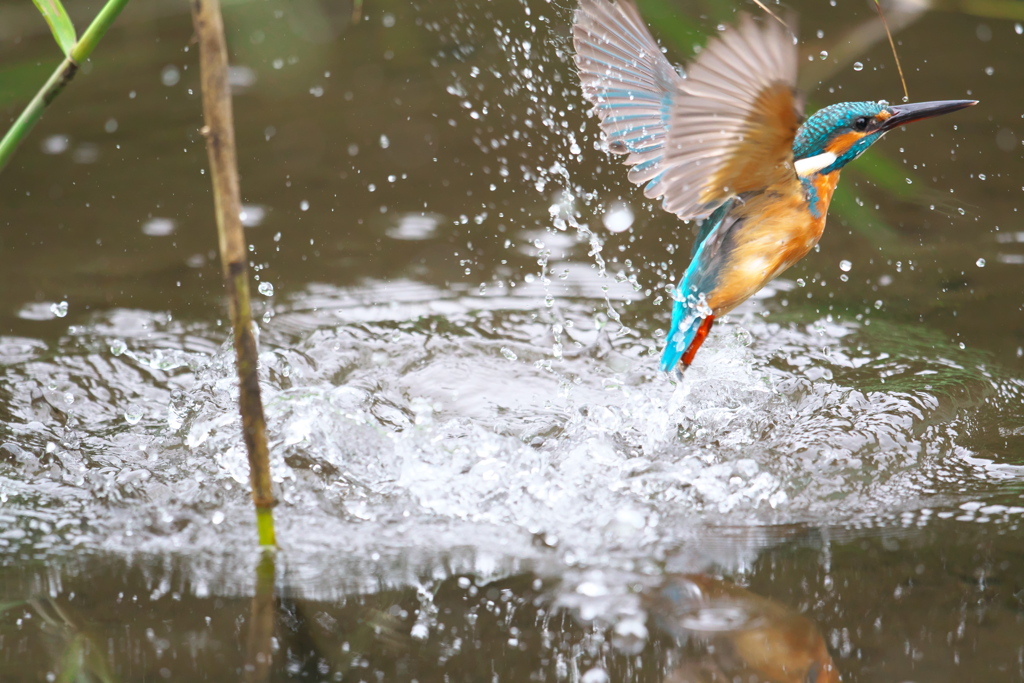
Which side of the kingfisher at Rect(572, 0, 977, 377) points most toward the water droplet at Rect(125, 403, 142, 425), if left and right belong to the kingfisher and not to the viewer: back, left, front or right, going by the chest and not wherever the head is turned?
back

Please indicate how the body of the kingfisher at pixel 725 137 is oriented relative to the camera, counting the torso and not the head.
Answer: to the viewer's right

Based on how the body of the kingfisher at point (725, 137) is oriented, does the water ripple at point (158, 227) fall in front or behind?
behind

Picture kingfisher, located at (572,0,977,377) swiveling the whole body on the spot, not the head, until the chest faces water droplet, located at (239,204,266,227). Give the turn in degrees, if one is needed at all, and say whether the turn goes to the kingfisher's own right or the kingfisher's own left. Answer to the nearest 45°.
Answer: approximately 135° to the kingfisher's own left

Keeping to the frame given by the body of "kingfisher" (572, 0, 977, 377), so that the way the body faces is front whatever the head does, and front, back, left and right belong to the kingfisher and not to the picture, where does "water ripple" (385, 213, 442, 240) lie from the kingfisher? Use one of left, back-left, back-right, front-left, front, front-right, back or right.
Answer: back-left

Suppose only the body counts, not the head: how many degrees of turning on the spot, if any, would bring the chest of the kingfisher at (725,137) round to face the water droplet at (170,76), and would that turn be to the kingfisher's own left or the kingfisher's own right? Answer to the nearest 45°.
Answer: approximately 135° to the kingfisher's own left
